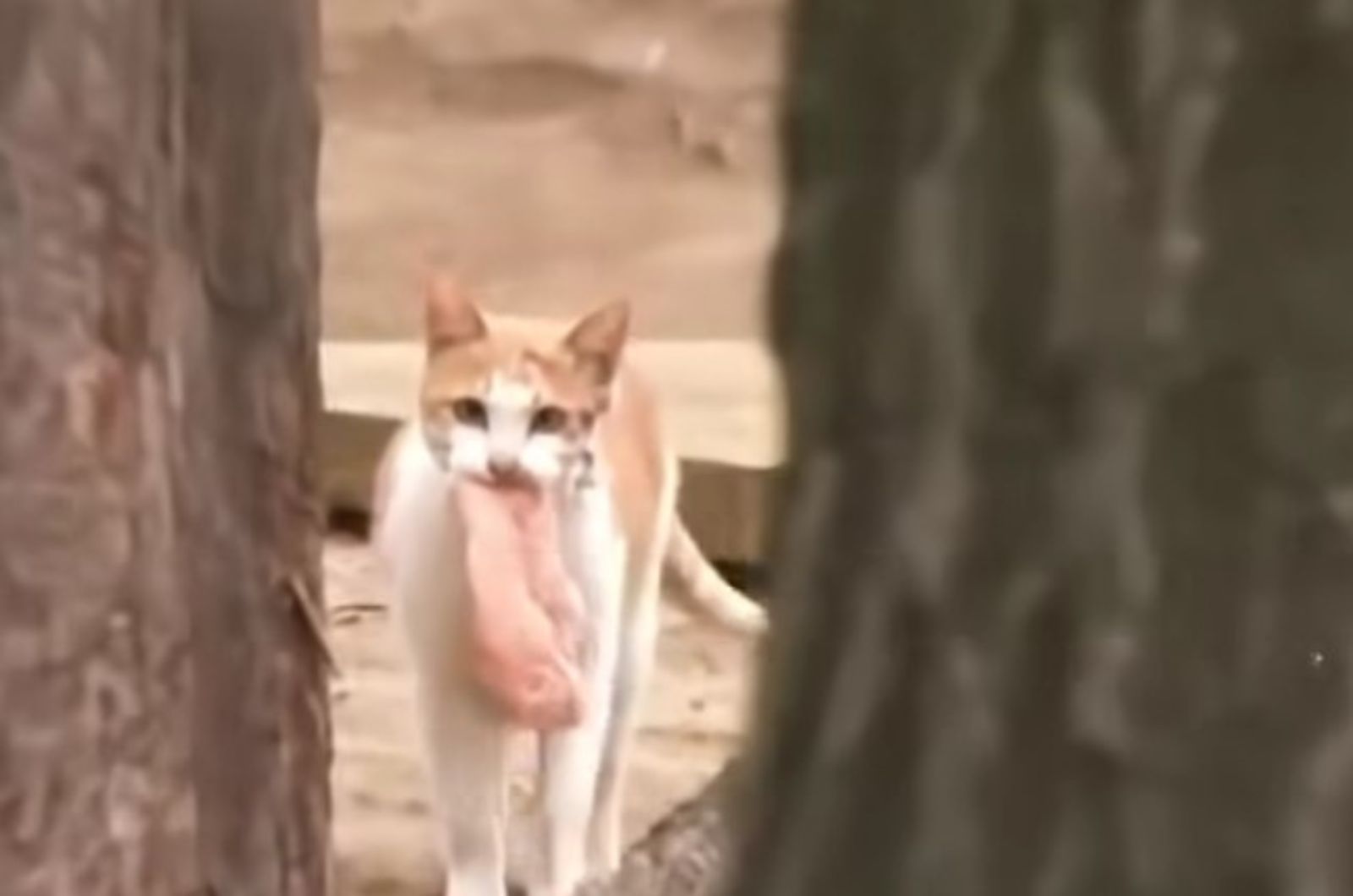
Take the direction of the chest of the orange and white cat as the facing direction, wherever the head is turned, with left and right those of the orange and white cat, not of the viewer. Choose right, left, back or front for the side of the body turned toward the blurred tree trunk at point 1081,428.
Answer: front

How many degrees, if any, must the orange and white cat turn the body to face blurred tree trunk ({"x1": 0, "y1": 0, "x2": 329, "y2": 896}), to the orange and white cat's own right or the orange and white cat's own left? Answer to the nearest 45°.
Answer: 0° — it already faces it

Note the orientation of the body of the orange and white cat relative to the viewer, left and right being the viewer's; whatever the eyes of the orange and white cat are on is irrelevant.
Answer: facing the viewer
